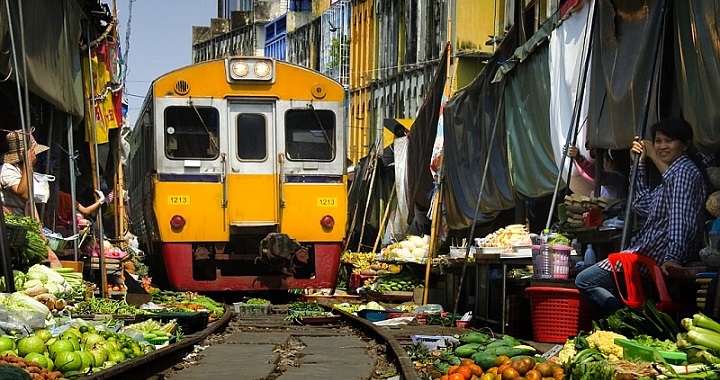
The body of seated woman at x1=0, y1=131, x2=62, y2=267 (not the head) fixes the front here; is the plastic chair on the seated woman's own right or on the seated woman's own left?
on the seated woman's own right

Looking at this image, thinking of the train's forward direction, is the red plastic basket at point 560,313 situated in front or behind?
in front

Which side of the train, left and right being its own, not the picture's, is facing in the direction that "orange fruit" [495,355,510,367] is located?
front

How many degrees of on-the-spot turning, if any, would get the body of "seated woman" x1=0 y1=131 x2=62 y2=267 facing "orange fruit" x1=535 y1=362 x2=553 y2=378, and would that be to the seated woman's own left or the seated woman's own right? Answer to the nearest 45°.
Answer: approximately 45° to the seated woman's own right

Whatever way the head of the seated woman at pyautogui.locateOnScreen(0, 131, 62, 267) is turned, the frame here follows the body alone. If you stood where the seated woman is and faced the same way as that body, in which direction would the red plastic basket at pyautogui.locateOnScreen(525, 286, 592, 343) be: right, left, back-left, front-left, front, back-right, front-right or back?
front-right

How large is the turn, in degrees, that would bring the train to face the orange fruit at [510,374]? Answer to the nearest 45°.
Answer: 0° — it already faces it

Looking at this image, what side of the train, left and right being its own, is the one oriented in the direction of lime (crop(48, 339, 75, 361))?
front

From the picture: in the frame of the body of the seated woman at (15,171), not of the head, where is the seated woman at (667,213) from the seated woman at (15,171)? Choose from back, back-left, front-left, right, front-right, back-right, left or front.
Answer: front-right

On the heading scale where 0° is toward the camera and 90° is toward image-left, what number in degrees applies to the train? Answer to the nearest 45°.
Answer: approximately 0°

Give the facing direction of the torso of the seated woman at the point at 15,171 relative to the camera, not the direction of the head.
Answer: to the viewer's right

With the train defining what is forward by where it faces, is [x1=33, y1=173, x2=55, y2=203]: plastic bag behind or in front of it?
in front

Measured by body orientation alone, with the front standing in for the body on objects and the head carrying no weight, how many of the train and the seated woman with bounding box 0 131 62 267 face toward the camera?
1

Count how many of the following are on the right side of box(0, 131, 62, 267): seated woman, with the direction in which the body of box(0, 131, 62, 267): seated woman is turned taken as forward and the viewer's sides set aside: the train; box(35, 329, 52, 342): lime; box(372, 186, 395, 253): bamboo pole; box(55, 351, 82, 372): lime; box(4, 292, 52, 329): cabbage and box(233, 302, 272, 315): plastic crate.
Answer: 3

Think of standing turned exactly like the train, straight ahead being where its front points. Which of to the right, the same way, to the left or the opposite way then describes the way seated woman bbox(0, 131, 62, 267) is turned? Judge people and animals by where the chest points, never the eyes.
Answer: to the left

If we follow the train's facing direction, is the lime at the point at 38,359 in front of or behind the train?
in front

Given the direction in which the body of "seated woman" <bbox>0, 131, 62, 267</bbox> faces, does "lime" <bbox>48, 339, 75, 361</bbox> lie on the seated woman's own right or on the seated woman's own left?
on the seated woman's own right
